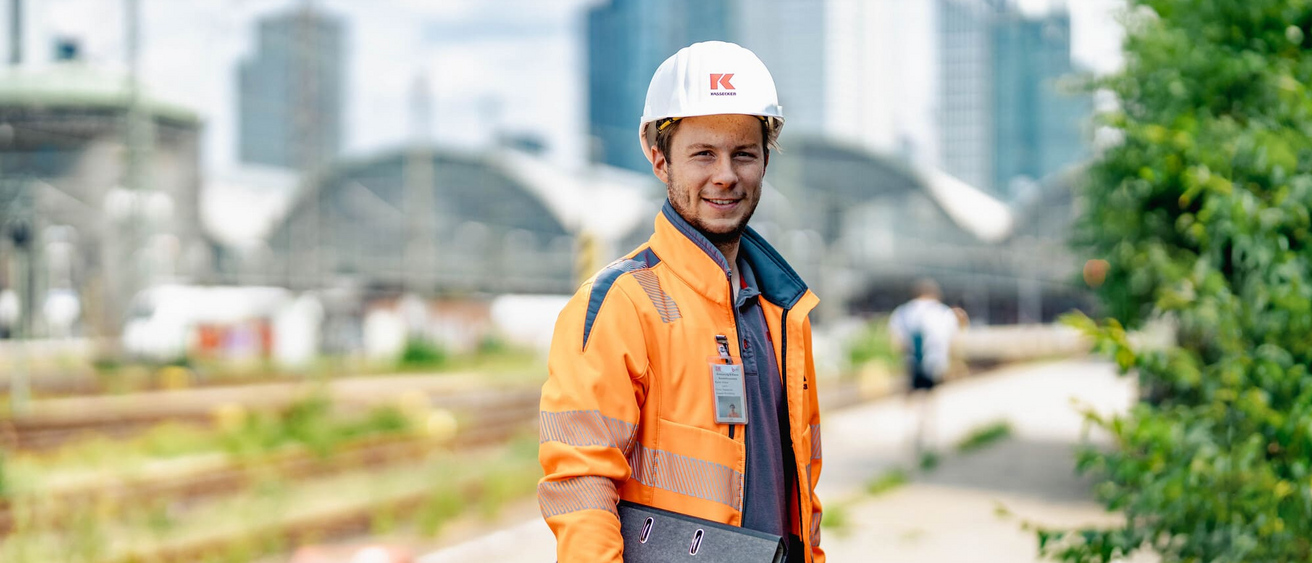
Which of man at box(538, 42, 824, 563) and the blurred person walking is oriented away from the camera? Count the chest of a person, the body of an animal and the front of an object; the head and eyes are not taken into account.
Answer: the blurred person walking

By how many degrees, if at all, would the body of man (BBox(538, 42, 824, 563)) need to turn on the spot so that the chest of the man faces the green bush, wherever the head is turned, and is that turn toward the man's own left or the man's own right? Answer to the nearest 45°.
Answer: approximately 90° to the man's own left

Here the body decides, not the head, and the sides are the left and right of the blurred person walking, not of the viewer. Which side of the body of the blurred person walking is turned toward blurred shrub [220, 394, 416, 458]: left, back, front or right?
left

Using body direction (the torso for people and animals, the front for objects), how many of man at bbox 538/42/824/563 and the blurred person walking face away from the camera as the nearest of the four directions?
1

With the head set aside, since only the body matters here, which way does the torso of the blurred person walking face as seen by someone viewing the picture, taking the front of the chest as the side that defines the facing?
away from the camera

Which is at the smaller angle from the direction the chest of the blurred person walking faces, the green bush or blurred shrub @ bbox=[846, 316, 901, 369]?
the blurred shrub

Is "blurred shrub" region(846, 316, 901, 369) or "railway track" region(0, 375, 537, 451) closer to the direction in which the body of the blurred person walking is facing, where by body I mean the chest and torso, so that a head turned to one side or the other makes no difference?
the blurred shrub

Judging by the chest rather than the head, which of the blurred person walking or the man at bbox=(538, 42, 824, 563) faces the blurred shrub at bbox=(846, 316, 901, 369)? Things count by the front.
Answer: the blurred person walking
